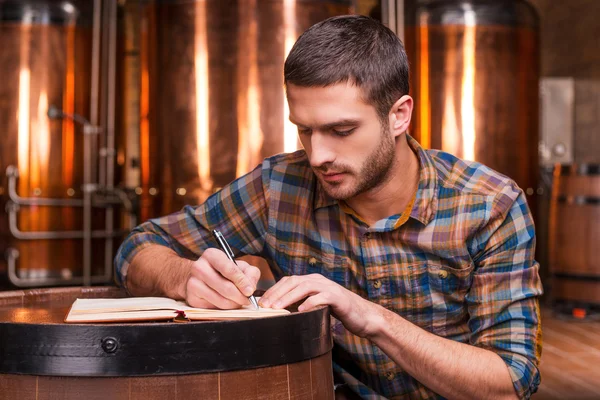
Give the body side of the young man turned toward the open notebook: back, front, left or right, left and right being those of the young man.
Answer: front

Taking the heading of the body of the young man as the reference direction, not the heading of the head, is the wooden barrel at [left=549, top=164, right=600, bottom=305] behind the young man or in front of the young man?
behind

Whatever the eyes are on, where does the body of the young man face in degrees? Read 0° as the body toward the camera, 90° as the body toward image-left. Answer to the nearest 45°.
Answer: approximately 45°

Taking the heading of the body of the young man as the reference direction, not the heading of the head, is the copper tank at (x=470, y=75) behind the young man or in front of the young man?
behind

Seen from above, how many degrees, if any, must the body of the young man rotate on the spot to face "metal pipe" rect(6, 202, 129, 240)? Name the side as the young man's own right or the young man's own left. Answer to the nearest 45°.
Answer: approximately 90° to the young man's own right

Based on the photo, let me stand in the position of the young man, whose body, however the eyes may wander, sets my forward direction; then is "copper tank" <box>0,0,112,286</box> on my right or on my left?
on my right

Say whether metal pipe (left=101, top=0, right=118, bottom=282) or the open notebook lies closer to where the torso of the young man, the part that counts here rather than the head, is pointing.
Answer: the open notebook

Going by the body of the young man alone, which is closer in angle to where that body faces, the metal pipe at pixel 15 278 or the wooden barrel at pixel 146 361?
the wooden barrel

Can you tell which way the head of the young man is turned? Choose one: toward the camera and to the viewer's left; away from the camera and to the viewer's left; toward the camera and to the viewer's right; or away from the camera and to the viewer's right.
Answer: toward the camera and to the viewer's left

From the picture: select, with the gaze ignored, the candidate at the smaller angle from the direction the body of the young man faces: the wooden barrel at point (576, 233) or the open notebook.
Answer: the open notebook

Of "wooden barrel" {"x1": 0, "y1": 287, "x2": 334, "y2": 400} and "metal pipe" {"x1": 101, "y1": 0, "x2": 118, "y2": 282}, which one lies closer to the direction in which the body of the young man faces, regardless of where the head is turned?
the wooden barrel
